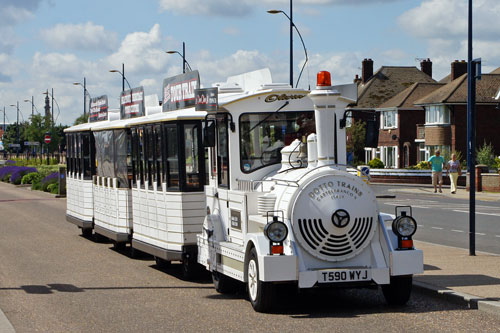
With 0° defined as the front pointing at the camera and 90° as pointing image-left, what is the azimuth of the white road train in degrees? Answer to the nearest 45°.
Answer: approximately 315°

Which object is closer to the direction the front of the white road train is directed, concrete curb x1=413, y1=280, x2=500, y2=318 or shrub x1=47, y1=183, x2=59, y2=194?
the concrete curb

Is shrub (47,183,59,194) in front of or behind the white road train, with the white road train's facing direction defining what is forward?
behind

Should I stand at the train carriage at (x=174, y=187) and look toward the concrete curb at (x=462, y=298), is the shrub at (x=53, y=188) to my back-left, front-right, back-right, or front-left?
back-left
